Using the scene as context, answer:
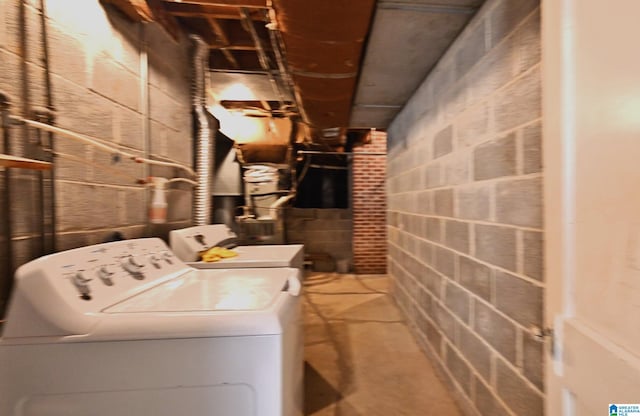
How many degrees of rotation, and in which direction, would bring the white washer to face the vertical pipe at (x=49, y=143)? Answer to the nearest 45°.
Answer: approximately 135° to its left

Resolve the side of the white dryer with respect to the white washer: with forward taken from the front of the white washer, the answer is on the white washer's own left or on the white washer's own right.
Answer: on the white washer's own left

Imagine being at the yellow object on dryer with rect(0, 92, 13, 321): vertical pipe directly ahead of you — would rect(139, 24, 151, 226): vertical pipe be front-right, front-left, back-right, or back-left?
front-right

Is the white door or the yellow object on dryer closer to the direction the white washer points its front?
the white door

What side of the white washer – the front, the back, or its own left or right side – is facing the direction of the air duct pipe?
left

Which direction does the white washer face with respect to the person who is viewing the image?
facing to the right of the viewer

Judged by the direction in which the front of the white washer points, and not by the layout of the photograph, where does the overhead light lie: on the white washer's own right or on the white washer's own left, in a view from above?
on the white washer's own left

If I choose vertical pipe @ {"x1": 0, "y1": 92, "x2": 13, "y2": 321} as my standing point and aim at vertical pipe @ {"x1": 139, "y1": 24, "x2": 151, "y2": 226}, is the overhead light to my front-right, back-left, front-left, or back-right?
front-right

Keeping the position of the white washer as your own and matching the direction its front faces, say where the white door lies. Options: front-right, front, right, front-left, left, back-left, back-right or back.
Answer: front-right

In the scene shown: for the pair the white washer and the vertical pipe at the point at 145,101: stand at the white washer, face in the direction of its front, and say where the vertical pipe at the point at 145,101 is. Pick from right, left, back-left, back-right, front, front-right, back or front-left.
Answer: left
